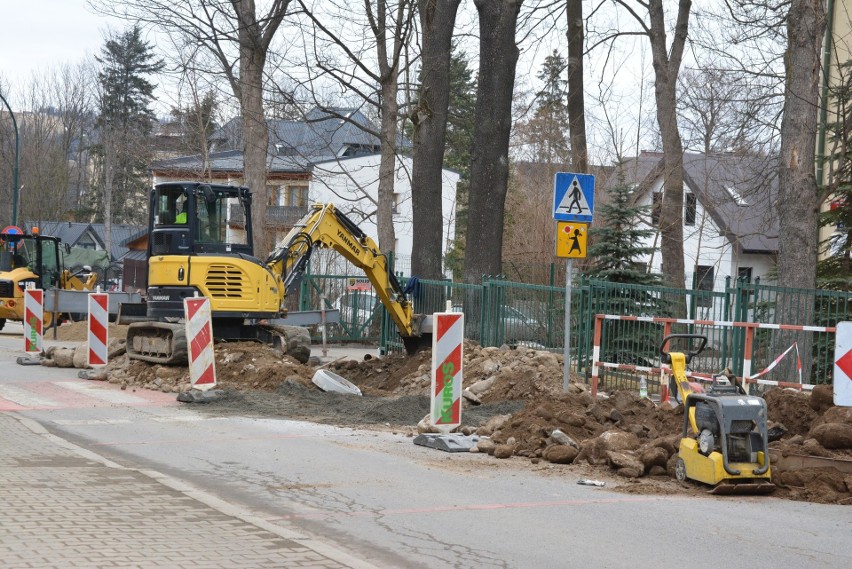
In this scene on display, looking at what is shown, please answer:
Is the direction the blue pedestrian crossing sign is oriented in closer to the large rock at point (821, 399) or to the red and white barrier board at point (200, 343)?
the large rock

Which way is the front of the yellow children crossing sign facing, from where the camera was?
facing the viewer

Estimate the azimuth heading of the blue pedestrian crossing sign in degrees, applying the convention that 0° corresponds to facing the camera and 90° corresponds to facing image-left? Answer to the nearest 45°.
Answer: approximately 0°

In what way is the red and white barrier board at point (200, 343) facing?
toward the camera

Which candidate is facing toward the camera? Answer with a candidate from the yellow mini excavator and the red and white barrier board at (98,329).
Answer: the red and white barrier board

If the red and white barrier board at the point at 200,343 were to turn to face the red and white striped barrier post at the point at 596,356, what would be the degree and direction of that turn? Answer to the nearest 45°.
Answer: approximately 90° to its left

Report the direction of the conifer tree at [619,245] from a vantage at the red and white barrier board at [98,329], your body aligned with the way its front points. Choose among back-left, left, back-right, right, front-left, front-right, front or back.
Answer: left

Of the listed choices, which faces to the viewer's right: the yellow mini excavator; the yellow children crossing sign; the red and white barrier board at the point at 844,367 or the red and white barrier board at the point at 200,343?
the yellow mini excavator

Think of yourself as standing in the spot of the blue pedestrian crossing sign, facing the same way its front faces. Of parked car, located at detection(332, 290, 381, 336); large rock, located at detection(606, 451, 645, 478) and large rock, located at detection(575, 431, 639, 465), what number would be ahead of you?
2

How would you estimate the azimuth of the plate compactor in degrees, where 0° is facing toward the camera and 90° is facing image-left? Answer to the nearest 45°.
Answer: approximately 315°

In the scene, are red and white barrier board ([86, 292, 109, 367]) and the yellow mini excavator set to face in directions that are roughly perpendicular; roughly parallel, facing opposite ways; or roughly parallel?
roughly perpendicular

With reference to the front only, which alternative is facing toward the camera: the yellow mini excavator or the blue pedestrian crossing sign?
the blue pedestrian crossing sign

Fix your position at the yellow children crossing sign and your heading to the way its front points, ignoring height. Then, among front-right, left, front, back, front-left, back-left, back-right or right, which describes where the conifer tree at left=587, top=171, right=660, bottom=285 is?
back

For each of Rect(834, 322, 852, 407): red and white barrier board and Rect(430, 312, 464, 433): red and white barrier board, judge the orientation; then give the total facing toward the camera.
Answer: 2
